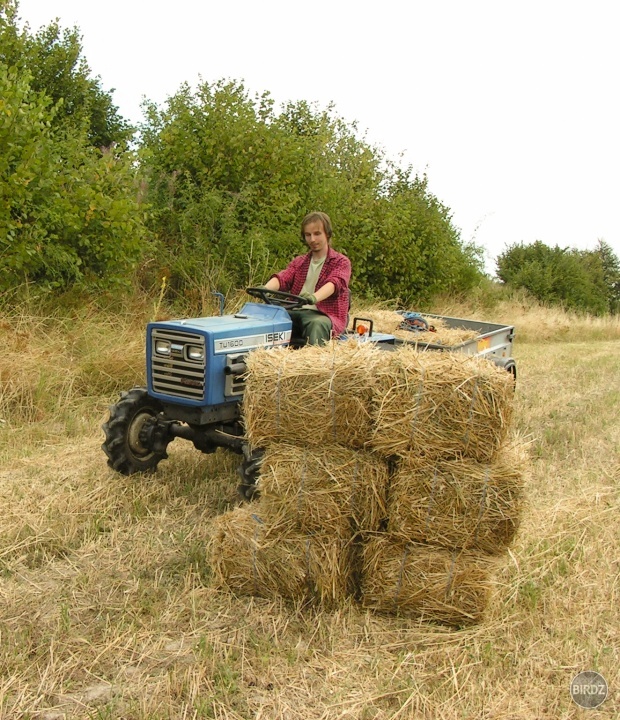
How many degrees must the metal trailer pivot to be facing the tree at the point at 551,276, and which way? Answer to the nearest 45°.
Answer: approximately 135° to its right

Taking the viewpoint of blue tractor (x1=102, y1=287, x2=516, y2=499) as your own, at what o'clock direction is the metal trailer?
The metal trailer is roughly at 6 o'clock from the blue tractor.

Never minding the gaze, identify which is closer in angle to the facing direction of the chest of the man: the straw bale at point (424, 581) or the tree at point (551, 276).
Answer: the straw bale

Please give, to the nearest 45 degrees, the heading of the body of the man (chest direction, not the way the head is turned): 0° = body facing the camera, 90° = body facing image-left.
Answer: approximately 45°

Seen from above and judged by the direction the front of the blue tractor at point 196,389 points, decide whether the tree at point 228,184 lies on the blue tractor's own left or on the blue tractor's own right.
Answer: on the blue tractor's own right

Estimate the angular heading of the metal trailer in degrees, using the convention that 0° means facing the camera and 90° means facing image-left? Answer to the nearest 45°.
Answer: approximately 45°

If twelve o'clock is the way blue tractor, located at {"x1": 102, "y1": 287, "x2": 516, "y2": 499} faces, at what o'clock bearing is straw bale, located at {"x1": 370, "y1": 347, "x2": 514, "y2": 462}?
The straw bale is roughly at 9 o'clock from the blue tractor.

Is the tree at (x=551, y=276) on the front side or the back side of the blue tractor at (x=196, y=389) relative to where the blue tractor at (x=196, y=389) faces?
on the back side
